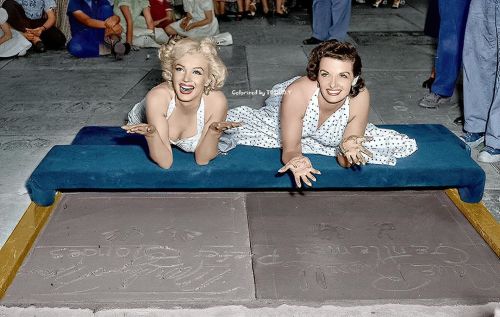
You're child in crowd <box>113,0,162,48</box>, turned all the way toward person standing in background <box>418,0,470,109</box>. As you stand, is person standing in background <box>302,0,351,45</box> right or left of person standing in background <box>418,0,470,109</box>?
left

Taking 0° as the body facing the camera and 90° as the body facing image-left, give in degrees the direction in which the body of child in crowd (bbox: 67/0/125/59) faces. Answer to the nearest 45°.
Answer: approximately 315°

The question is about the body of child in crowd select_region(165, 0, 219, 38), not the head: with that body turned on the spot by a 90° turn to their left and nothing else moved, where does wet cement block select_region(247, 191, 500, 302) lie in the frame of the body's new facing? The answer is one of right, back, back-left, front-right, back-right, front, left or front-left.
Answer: front-right

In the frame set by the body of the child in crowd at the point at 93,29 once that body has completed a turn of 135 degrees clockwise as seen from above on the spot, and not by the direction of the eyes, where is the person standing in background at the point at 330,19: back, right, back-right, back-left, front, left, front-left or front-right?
back

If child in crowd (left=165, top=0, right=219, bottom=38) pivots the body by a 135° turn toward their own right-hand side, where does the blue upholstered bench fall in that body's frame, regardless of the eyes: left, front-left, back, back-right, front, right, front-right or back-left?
back

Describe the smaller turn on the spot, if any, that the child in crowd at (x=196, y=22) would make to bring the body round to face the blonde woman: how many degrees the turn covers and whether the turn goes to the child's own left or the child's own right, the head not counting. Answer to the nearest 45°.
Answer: approximately 45° to the child's own left

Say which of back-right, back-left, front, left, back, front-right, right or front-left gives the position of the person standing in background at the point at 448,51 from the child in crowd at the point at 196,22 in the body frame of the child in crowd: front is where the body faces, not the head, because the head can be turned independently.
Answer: left

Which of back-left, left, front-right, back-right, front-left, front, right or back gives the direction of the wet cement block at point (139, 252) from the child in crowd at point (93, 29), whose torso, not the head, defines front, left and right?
front-right
